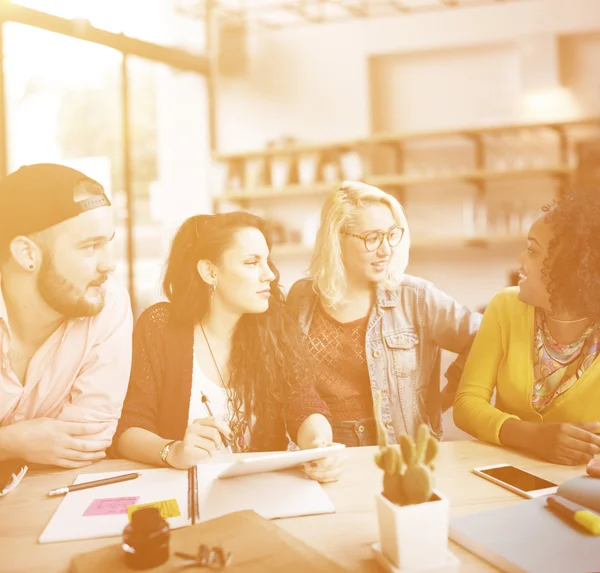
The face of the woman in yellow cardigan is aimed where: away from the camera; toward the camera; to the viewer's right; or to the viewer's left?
to the viewer's left

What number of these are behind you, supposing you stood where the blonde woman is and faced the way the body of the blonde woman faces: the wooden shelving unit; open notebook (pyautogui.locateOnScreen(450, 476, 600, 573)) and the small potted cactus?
1

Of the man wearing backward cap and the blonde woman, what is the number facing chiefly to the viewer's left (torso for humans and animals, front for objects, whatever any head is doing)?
0

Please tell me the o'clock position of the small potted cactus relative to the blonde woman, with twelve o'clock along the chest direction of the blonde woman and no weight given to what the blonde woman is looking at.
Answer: The small potted cactus is roughly at 12 o'clock from the blonde woman.

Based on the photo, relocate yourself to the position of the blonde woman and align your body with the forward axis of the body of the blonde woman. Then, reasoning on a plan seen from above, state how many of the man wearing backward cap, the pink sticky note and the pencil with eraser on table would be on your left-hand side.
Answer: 0

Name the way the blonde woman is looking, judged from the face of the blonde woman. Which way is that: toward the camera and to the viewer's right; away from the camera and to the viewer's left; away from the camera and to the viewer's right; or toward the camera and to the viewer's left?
toward the camera and to the viewer's right

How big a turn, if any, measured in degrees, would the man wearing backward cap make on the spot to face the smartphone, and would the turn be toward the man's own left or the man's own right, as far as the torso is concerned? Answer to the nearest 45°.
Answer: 0° — they already face it

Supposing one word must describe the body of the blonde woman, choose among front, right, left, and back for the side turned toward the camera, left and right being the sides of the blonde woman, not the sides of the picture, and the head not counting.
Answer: front

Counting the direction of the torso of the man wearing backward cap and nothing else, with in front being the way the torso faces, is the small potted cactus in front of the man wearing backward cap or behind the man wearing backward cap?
in front

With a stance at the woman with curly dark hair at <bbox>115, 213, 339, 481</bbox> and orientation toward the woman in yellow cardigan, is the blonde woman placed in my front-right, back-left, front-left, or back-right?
front-left

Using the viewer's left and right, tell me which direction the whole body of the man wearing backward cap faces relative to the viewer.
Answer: facing the viewer and to the right of the viewer

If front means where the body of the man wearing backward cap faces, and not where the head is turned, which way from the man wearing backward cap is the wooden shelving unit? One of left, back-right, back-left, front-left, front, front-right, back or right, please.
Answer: left

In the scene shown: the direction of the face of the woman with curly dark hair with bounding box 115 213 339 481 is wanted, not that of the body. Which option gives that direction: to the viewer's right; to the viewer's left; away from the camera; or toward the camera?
to the viewer's right

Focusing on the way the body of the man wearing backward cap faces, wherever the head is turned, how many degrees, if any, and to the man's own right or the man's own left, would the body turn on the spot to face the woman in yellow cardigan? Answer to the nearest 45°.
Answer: approximately 45° to the man's own left

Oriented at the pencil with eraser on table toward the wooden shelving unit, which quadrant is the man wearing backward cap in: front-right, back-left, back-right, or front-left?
front-left

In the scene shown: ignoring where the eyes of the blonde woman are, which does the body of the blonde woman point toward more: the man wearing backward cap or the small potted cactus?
the small potted cactus
